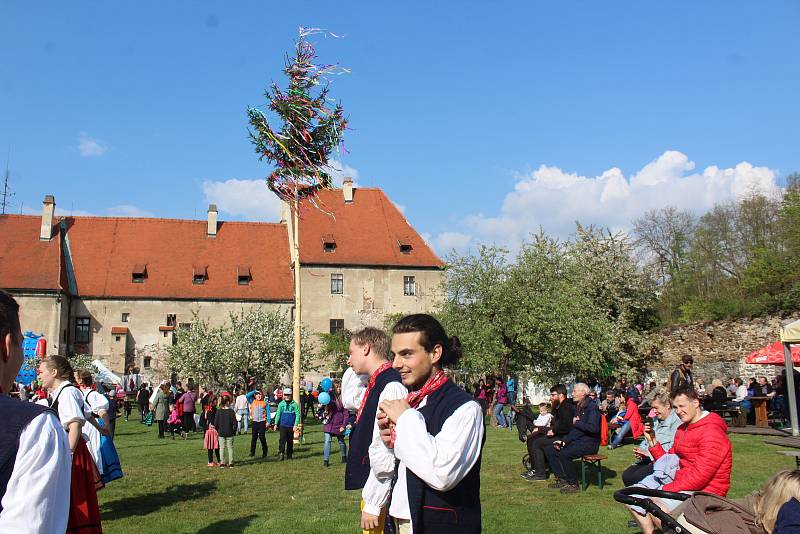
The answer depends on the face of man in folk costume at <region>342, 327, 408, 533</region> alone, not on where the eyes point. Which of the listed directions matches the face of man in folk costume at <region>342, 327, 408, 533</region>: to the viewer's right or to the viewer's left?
to the viewer's left

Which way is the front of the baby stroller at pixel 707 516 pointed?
to the viewer's right

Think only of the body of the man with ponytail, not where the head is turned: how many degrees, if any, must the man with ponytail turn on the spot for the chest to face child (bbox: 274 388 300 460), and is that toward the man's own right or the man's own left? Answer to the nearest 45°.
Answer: approximately 135° to the man's own right

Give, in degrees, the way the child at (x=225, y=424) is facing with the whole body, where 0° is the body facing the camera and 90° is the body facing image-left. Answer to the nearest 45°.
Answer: approximately 180°

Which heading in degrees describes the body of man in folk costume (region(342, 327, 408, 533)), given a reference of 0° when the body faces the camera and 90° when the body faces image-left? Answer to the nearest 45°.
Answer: approximately 90°
